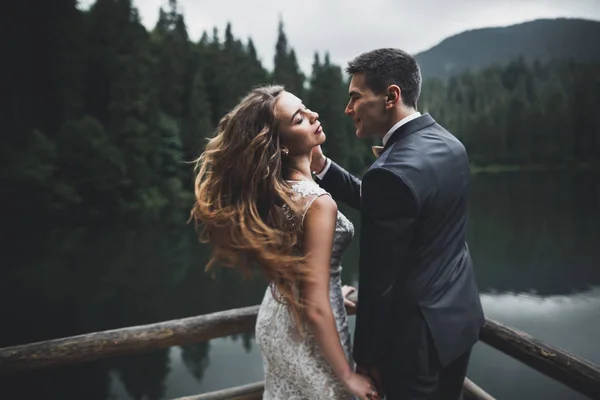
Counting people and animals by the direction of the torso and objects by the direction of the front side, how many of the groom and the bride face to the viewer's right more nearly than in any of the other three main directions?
1

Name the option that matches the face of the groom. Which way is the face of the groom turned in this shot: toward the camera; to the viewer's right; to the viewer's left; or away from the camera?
to the viewer's left

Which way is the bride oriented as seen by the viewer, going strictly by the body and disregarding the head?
to the viewer's right

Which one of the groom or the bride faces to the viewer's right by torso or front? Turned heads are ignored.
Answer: the bride

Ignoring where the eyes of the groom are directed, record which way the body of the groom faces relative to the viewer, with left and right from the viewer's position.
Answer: facing away from the viewer and to the left of the viewer
